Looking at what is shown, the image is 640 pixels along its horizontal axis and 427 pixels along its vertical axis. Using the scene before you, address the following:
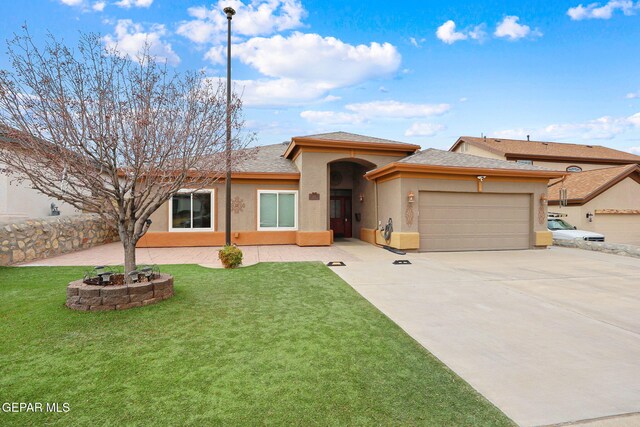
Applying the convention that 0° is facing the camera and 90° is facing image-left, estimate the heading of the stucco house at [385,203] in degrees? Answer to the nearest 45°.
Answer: approximately 0°

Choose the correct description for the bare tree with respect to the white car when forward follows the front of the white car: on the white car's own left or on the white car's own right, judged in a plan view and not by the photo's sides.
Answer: on the white car's own right

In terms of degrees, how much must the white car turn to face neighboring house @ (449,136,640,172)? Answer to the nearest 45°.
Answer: approximately 135° to its left

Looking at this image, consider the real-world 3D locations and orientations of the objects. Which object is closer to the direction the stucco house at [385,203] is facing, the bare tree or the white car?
the bare tree

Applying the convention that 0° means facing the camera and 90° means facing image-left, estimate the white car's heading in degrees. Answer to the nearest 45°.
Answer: approximately 315°

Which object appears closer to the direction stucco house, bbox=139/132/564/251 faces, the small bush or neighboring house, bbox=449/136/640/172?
the small bush

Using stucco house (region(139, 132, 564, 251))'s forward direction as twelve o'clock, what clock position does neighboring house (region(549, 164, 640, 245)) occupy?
The neighboring house is roughly at 8 o'clock from the stucco house.

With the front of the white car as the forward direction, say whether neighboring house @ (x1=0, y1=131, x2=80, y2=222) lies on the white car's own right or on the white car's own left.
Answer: on the white car's own right

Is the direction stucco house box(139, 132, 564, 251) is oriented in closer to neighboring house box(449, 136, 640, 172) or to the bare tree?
the bare tree

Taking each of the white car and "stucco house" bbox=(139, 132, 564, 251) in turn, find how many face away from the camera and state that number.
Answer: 0

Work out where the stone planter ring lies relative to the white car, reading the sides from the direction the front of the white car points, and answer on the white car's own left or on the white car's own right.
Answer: on the white car's own right

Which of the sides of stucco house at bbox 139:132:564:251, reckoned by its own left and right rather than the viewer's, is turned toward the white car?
left
